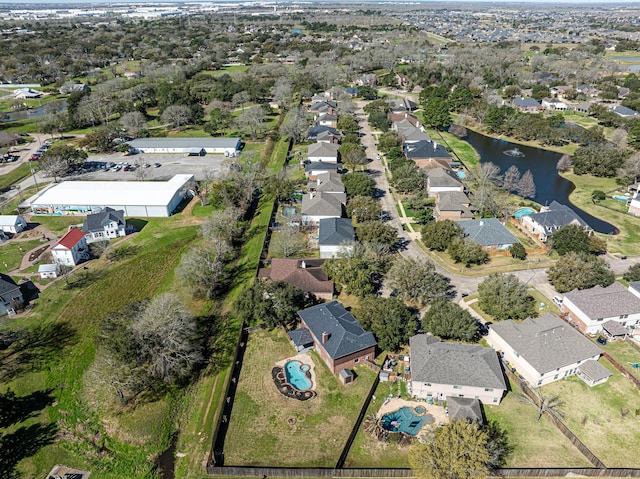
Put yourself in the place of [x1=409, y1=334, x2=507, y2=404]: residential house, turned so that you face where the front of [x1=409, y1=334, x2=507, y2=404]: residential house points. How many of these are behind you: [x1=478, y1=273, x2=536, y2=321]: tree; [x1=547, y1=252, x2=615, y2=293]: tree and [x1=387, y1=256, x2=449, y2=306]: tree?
0

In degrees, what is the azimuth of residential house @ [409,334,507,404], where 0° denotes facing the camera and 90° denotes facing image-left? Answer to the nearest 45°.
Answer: approximately 180°

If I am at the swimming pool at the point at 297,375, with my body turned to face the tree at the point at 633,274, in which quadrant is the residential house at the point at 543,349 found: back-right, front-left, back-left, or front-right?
front-right

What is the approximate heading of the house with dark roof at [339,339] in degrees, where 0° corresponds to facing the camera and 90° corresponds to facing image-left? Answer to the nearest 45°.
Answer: approximately 225°

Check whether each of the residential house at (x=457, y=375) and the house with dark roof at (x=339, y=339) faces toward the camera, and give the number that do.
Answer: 0

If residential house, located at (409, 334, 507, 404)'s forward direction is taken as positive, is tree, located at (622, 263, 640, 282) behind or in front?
in front

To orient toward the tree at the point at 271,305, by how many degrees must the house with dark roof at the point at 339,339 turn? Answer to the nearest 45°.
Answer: approximately 90° to its left

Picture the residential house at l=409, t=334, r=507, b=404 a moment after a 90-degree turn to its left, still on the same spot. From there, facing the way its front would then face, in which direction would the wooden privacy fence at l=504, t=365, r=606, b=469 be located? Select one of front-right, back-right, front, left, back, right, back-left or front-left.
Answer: back

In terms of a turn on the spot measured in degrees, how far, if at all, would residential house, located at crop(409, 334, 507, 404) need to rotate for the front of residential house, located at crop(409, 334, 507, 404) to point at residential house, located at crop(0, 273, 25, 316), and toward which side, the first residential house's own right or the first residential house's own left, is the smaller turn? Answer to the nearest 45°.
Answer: approximately 90° to the first residential house's own left

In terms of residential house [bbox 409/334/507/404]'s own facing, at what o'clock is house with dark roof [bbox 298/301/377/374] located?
The house with dark roof is roughly at 9 o'clock from the residential house.

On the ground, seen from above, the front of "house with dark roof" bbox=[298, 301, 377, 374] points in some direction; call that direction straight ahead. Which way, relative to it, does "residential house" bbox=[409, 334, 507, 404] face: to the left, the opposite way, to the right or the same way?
the same way

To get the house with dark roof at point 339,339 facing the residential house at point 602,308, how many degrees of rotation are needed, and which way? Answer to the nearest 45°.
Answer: approximately 45° to its right

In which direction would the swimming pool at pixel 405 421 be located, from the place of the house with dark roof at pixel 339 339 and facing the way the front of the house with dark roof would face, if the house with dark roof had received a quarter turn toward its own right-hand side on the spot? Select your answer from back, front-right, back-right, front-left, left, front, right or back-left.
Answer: front

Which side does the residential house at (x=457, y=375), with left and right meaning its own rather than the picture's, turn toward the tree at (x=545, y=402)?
right

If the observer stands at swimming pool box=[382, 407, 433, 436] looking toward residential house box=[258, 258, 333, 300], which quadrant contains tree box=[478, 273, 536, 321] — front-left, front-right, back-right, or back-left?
front-right
